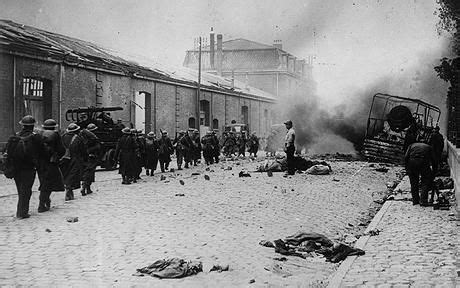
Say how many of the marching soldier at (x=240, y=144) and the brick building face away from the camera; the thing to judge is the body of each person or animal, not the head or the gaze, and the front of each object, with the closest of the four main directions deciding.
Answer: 1

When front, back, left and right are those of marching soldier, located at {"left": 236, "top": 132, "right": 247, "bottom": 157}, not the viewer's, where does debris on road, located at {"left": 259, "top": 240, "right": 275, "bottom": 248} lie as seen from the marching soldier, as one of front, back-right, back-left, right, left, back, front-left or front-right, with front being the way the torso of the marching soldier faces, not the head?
back

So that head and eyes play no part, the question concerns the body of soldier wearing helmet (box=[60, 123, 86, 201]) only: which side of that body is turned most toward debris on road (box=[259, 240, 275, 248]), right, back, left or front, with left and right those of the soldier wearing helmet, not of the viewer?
right

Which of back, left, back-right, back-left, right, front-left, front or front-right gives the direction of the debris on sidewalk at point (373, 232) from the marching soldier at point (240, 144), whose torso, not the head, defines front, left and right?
back

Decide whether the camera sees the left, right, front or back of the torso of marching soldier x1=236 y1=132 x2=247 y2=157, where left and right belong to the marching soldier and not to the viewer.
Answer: back

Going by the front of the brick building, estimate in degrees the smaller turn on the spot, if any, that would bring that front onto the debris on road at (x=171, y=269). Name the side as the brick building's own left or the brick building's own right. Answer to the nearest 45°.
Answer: approximately 45° to the brick building's own right

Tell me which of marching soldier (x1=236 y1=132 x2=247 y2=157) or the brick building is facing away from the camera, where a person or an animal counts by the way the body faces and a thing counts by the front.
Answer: the marching soldier

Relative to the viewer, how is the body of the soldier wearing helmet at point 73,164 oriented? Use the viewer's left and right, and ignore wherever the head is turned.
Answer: facing away from the viewer and to the right of the viewer

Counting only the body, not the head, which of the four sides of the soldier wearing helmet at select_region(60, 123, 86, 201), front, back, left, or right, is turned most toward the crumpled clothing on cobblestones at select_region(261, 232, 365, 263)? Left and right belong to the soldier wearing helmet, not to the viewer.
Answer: right

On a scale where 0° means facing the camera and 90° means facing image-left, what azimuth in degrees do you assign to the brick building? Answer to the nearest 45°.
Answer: approximately 315°

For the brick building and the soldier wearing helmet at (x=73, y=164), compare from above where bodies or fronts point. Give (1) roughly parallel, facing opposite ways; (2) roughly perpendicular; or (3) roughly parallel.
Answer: roughly perpendicular
